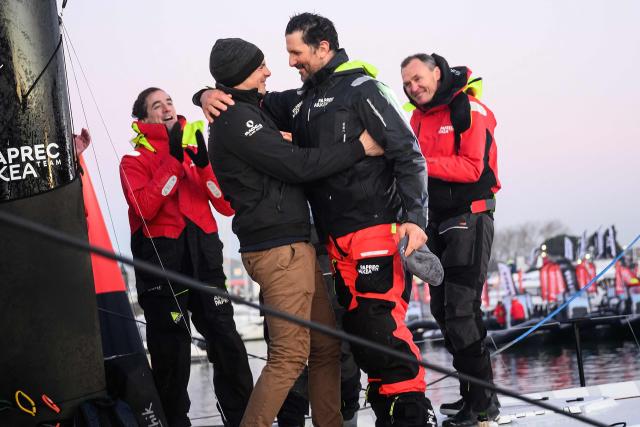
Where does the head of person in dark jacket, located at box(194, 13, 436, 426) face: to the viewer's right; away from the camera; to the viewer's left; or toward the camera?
to the viewer's left

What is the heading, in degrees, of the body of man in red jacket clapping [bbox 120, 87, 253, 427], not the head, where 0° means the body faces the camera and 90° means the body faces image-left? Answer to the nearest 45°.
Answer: approximately 315°

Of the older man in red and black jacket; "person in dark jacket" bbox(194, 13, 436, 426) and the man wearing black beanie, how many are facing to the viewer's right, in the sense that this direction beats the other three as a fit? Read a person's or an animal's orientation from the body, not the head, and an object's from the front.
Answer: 1

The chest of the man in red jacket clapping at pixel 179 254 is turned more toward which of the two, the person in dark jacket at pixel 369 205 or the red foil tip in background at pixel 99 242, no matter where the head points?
the person in dark jacket

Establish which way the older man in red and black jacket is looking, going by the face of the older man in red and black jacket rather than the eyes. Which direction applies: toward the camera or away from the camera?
toward the camera

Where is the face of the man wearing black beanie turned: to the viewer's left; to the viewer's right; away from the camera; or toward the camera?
to the viewer's right

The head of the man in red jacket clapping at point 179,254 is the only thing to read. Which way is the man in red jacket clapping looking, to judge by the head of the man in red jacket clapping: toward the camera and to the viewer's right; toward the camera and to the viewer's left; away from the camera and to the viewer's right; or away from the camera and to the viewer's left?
toward the camera and to the viewer's right

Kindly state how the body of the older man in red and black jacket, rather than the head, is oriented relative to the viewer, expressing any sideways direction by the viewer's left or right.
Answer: facing the viewer and to the left of the viewer

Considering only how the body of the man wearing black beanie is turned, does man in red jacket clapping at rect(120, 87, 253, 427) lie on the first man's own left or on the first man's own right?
on the first man's own left

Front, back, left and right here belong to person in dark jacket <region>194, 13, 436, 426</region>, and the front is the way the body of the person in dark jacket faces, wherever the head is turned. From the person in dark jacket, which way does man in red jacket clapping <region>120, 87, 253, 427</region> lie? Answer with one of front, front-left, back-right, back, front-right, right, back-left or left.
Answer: right

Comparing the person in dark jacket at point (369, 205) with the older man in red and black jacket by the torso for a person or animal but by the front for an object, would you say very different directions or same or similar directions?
same or similar directions
